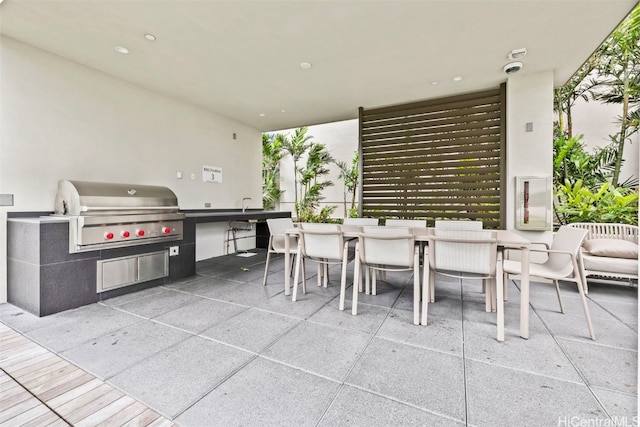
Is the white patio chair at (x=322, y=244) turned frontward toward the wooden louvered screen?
yes

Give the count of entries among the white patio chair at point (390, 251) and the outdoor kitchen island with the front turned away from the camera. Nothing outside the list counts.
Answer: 1

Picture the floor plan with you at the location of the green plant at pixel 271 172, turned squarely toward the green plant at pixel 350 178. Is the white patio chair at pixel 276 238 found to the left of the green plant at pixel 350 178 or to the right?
right

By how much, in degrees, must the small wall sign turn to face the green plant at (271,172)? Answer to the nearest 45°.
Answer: approximately 90° to its left

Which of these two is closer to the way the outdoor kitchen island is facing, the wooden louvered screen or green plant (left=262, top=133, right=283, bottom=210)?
the wooden louvered screen

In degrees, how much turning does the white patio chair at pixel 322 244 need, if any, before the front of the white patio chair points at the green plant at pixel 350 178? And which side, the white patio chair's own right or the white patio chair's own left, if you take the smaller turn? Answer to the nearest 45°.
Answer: approximately 45° to the white patio chair's own left

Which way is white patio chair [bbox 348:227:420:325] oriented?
away from the camera

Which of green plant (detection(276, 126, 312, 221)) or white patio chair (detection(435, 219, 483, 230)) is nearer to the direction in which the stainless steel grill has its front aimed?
the white patio chair

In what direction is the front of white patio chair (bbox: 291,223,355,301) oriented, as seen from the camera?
facing away from the viewer and to the right of the viewer

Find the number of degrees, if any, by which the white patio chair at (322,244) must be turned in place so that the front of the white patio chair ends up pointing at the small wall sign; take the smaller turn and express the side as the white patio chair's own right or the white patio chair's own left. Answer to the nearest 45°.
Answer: approximately 90° to the white patio chair's own left

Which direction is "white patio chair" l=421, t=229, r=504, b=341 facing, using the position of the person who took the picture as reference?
facing away from the viewer

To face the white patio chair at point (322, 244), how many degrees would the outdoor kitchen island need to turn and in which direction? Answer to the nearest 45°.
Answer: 0° — it already faces it
